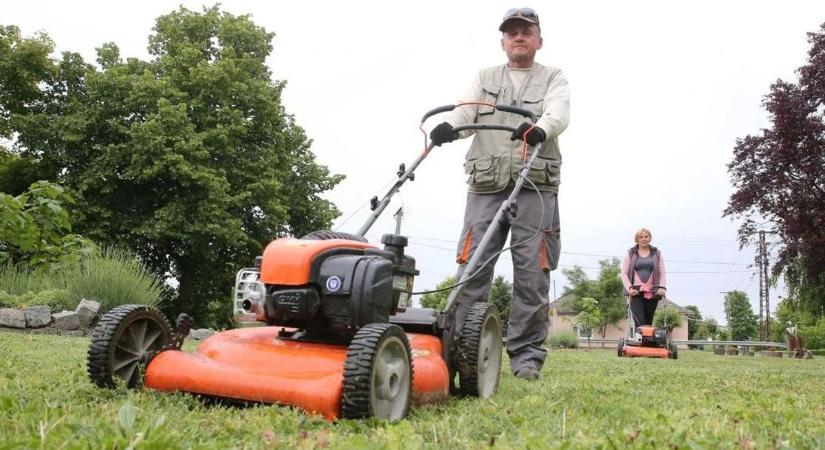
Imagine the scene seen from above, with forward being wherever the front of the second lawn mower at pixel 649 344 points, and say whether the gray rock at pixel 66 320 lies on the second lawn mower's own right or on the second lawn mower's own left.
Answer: on the second lawn mower's own right

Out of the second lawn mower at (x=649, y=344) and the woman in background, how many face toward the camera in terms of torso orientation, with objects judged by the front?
2

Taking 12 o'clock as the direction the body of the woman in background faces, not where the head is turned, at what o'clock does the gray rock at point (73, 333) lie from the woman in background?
The gray rock is roughly at 2 o'clock from the woman in background.

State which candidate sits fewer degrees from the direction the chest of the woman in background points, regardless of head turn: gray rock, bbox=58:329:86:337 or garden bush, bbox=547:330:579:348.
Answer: the gray rock

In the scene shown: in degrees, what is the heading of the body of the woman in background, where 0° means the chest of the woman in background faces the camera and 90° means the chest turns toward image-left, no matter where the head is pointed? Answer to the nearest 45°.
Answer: approximately 0°

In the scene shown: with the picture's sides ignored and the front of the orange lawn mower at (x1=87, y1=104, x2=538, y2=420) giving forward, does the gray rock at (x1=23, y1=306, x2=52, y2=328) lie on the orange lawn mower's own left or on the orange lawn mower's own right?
on the orange lawn mower's own right

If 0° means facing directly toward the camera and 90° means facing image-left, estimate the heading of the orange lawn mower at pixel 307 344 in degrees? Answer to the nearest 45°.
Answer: approximately 45°

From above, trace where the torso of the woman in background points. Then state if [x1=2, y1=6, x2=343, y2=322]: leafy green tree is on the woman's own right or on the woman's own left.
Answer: on the woman's own right

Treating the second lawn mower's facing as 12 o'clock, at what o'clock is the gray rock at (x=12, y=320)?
The gray rock is roughly at 2 o'clock from the second lawn mower.

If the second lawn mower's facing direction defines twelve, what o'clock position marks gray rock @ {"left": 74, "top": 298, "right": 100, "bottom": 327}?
The gray rock is roughly at 2 o'clock from the second lawn mower.

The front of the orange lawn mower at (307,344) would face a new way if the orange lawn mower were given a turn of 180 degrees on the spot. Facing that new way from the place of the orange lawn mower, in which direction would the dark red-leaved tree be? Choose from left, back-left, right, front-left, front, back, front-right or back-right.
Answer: front

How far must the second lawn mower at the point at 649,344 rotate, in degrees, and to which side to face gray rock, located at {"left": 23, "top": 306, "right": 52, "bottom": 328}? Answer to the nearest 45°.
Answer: approximately 45° to its right
